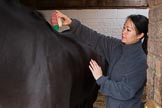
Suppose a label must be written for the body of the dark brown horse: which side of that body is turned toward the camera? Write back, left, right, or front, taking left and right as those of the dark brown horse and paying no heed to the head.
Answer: left
